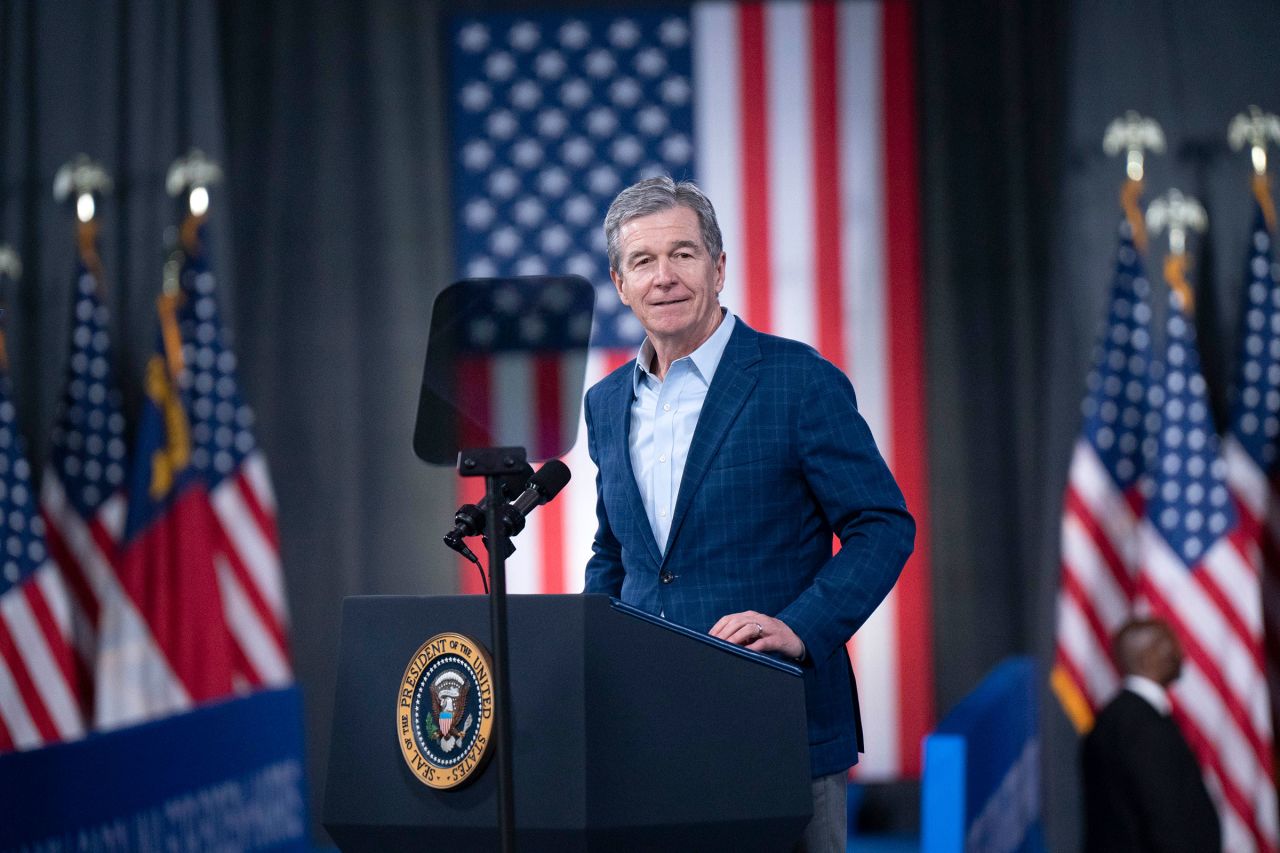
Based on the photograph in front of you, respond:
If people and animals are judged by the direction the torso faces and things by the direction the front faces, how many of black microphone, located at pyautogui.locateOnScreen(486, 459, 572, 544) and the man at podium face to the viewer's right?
1

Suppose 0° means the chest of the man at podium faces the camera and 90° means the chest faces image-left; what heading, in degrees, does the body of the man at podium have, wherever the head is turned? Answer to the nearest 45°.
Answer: approximately 45°

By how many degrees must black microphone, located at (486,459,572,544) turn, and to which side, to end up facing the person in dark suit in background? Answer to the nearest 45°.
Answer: approximately 45° to its left

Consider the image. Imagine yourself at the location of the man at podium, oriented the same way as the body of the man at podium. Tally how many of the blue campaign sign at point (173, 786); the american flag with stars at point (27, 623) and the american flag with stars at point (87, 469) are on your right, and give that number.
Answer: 3

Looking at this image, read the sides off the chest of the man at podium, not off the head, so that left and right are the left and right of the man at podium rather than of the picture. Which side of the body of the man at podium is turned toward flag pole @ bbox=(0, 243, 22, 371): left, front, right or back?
right

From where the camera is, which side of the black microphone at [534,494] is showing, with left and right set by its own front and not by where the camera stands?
right

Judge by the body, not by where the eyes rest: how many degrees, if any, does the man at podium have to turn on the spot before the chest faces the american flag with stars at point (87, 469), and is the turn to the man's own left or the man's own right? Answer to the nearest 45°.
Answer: approximately 90° to the man's own right
